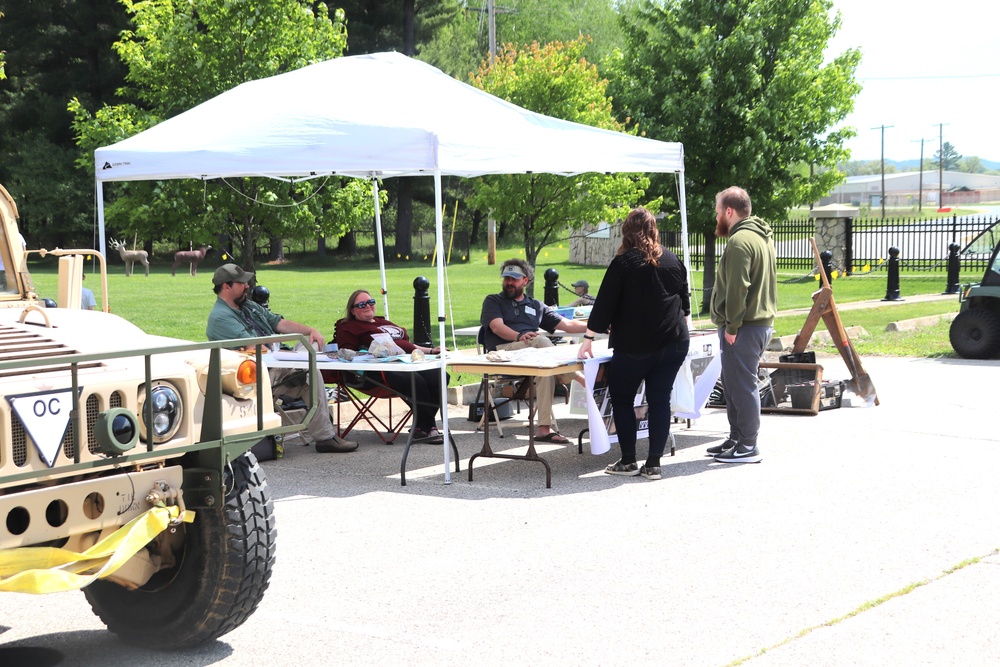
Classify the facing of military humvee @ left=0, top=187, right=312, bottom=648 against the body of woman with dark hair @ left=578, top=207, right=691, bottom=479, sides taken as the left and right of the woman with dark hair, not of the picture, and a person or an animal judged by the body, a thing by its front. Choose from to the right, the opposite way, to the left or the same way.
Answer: the opposite way

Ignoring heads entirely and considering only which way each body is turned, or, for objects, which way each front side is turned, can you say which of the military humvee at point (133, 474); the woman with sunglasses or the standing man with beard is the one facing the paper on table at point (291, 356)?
the standing man with beard

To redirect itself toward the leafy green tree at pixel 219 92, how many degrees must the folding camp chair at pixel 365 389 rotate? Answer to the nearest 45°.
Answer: approximately 135° to its left

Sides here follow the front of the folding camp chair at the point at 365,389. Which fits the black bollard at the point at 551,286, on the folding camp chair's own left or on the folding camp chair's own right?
on the folding camp chair's own left

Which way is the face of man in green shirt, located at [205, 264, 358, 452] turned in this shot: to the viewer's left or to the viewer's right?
to the viewer's right

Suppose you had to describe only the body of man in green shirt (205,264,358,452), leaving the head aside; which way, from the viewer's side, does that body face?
to the viewer's right

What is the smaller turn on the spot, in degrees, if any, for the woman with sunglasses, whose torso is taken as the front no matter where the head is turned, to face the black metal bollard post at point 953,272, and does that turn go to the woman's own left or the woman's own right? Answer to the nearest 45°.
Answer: approximately 90° to the woman's own left

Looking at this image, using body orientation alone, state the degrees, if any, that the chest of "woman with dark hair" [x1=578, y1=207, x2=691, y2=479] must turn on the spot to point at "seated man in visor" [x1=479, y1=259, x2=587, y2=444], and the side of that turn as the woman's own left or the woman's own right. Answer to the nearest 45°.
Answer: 0° — they already face them

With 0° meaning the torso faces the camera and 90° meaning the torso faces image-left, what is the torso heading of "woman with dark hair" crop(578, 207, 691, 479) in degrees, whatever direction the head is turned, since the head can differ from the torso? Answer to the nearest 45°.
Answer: approximately 135°

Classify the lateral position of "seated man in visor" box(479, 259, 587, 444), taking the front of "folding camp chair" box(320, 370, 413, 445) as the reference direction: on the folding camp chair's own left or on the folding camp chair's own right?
on the folding camp chair's own left

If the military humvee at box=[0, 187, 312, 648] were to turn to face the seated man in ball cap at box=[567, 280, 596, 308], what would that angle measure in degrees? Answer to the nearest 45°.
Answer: approximately 90° to its left

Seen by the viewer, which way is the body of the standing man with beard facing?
to the viewer's left

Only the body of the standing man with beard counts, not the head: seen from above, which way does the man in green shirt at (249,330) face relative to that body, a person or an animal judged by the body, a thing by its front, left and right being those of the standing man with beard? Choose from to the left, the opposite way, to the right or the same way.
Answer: the opposite way

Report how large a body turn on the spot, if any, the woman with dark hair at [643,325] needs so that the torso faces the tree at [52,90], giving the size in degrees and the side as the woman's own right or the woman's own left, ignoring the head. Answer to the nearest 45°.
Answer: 0° — they already face it

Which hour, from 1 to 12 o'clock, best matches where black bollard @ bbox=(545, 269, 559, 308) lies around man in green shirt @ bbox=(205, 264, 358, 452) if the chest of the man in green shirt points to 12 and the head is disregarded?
The black bollard is roughly at 10 o'clock from the man in green shirt.

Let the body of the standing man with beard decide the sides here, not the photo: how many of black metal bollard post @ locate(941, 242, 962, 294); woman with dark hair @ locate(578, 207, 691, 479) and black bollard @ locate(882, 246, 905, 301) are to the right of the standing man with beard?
2

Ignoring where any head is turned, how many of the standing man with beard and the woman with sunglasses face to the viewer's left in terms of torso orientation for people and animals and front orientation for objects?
1
